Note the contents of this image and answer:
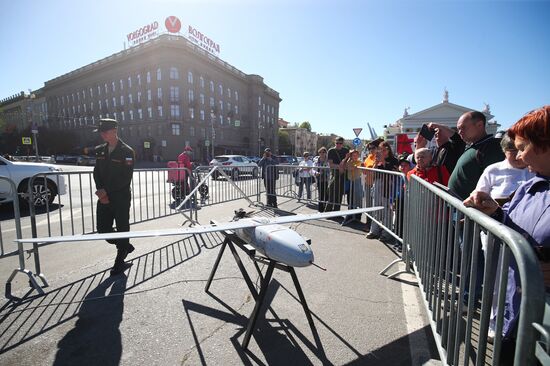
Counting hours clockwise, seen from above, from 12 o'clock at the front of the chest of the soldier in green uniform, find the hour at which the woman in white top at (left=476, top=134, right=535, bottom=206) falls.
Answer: The woman in white top is roughly at 9 o'clock from the soldier in green uniform.

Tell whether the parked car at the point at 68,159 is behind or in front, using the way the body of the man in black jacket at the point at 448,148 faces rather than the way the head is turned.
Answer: in front

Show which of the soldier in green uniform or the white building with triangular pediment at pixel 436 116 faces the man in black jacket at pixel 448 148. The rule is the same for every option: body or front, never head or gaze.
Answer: the white building with triangular pediment

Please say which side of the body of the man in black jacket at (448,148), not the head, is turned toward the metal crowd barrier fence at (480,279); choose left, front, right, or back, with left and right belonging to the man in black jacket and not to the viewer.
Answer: left

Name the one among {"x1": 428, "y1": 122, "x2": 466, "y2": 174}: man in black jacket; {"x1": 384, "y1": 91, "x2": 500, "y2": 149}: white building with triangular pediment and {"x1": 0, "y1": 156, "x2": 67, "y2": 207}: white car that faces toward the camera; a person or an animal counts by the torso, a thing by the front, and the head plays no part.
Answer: the white building with triangular pediment

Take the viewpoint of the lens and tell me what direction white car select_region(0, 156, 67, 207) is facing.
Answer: facing to the right of the viewer

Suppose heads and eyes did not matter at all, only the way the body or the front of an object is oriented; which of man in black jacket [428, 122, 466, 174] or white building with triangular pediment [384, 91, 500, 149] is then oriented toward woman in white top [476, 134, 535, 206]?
the white building with triangular pediment

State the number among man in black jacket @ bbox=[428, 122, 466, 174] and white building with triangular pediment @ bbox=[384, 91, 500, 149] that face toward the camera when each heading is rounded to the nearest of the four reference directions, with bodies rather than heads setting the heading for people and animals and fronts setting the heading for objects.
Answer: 1

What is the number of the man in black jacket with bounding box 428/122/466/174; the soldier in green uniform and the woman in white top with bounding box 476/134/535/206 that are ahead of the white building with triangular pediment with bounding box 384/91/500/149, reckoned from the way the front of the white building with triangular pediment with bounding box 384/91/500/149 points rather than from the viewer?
3

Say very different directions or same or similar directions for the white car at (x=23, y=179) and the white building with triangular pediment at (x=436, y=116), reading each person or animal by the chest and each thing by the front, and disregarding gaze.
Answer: very different directions

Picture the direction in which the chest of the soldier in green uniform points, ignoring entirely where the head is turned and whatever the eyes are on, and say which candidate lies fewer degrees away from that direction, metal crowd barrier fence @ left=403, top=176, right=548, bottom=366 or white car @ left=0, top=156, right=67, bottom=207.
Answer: the metal crowd barrier fence

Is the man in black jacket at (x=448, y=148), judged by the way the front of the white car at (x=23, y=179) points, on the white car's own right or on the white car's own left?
on the white car's own right

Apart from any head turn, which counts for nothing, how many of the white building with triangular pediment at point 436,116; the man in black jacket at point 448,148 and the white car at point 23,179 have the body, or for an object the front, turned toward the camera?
1

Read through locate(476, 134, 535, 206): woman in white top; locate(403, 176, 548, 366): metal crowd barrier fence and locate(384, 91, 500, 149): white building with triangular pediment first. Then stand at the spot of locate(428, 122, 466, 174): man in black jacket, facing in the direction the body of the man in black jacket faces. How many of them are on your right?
1

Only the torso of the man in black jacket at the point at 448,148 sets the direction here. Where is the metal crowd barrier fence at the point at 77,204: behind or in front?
in front

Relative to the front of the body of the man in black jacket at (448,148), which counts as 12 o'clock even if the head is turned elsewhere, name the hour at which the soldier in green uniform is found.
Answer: The soldier in green uniform is roughly at 11 o'clock from the man in black jacket.
